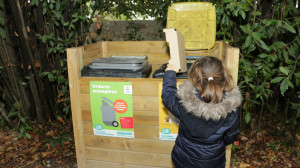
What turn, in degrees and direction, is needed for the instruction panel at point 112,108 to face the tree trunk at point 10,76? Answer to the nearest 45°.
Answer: approximately 135° to its right

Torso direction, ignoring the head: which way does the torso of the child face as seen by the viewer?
away from the camera

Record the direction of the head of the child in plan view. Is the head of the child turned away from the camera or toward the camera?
away from the camera

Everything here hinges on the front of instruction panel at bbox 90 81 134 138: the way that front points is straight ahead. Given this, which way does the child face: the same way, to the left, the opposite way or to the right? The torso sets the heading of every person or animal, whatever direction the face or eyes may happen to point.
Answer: the opposite way

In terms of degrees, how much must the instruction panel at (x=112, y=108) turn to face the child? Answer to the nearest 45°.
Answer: approximately 45° to its left
